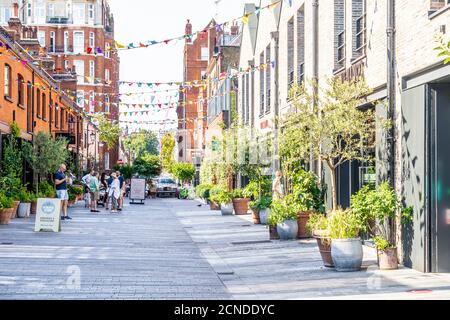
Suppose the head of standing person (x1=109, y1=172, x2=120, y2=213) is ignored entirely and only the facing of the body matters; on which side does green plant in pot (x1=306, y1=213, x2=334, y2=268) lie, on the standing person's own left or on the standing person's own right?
on the standing person's own left

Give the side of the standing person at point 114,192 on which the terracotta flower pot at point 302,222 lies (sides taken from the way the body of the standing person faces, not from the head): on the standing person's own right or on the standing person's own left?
on the standing person's own left

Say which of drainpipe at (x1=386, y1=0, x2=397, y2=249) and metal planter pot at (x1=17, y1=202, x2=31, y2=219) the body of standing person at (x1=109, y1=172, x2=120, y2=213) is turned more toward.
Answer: the metal planter pot

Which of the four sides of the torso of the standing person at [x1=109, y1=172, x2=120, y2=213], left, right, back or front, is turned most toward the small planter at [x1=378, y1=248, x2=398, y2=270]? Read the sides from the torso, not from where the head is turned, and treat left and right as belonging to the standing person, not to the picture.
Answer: left

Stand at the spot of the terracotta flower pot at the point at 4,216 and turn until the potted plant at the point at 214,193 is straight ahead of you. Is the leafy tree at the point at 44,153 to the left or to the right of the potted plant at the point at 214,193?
left

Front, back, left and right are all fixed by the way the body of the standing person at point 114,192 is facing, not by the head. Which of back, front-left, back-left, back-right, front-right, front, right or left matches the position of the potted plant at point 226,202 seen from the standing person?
back-left

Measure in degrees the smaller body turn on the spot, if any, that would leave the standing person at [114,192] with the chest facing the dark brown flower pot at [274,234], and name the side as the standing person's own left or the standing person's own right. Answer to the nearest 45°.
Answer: approximately 90° to the standing person's own left

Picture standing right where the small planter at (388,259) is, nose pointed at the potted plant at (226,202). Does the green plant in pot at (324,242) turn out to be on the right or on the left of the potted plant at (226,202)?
left

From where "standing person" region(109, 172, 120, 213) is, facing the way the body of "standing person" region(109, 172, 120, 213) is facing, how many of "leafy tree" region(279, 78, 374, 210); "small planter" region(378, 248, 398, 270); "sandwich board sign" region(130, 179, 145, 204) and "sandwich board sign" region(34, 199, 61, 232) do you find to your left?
3

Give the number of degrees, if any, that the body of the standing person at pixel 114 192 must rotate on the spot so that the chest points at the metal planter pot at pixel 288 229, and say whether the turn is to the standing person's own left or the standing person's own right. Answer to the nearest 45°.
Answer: approximately 90° to the standing person's own left

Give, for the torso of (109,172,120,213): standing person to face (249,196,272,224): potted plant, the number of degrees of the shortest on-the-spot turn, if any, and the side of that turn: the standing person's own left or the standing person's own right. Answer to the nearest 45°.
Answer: approximately 135° to the standing person's own left

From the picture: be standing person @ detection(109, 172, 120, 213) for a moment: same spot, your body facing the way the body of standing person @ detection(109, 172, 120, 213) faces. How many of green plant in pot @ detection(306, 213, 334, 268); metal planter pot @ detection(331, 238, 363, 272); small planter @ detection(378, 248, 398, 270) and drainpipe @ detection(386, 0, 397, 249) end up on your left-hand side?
4
